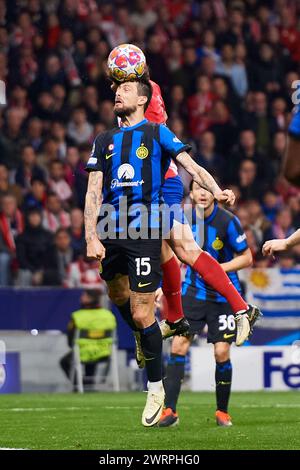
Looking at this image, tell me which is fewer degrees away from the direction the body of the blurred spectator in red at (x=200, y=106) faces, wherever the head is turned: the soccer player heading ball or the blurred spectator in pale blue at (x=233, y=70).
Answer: the soccer player heading ball

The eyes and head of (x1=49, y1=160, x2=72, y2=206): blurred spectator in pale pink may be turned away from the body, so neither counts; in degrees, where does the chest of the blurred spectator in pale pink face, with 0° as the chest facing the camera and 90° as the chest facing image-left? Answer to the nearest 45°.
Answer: approximately 0°

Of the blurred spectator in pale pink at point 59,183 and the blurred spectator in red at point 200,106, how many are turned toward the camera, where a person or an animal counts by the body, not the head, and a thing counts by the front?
2

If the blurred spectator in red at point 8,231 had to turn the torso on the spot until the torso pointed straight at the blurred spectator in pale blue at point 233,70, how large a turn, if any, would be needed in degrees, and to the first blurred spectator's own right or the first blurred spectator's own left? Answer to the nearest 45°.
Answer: approximately 135° to the first blurred spectator's own left

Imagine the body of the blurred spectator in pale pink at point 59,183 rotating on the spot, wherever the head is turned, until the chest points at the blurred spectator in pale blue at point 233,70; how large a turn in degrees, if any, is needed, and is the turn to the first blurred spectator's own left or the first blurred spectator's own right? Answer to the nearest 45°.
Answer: approximately 135° to the first blurred spectator's own left

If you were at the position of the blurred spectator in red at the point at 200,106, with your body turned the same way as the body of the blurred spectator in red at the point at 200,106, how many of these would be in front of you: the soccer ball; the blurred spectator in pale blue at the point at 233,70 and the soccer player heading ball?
2

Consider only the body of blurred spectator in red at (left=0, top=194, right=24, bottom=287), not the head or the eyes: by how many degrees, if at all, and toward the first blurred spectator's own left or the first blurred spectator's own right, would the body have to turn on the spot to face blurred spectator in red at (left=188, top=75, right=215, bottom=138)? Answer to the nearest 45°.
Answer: approximately 135° to the first blurred spectator's own left

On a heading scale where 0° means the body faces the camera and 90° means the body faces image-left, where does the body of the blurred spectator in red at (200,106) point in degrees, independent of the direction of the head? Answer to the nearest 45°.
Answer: approximately 0°

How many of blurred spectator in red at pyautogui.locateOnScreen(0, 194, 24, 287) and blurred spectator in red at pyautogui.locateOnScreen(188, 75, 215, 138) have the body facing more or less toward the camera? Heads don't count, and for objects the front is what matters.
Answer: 2

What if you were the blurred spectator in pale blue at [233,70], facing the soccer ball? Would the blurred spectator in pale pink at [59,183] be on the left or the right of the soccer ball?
right

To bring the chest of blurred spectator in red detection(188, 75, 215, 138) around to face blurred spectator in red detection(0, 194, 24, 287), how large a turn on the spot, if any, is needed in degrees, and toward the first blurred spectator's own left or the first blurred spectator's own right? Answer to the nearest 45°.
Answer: approximately 45° to the first blurred spectator's own right
